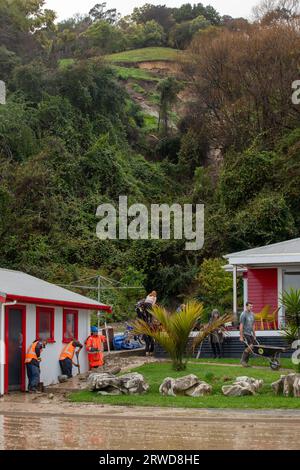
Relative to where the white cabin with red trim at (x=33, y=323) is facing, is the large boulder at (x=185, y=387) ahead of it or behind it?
ahead

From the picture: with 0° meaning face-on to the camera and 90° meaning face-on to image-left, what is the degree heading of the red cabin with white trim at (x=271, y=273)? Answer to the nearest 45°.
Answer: approximately 0°

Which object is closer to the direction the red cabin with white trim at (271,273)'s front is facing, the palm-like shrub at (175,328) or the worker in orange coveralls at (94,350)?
the palm-like shrub

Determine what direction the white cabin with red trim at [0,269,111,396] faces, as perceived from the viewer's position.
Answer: facing the viewer and to the right of the viewer

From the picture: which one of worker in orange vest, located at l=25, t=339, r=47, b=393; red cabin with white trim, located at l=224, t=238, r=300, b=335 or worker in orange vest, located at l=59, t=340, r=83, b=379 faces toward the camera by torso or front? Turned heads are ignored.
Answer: the red cabin with white trim

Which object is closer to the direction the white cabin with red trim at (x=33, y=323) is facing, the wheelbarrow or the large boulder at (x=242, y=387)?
the large boulder

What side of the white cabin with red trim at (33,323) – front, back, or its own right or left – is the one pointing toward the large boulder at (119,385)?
front

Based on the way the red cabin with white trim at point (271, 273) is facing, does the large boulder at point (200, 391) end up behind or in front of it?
in front

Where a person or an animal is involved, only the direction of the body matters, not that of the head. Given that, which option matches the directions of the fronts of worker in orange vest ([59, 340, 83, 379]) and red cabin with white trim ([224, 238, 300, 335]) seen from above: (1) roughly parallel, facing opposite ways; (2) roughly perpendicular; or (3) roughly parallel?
roughly perpendicular

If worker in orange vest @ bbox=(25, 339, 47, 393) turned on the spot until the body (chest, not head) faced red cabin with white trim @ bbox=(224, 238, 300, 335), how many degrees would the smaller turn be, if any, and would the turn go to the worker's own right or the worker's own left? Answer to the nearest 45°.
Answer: approximately 45° to the worker's own left

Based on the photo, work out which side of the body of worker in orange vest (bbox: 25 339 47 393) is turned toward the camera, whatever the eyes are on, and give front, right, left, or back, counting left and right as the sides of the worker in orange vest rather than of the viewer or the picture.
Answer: right
